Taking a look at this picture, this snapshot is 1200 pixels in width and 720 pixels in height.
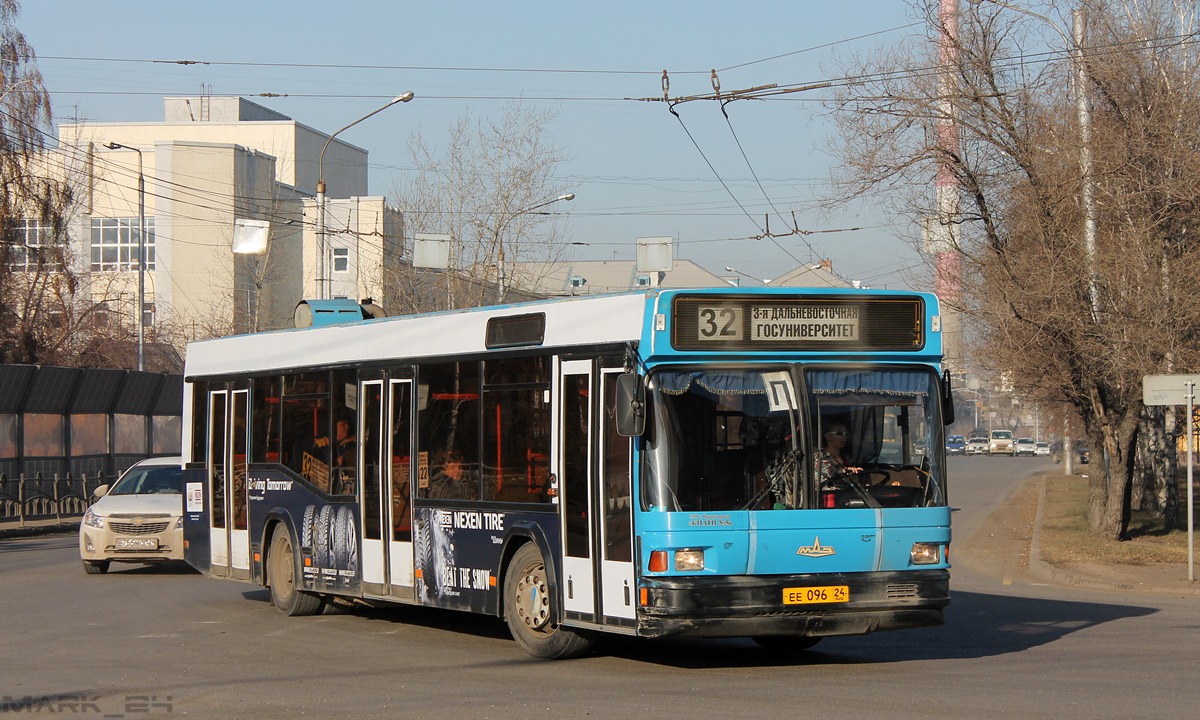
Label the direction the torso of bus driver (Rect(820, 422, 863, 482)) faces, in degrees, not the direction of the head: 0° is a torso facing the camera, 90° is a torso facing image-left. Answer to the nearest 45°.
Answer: approximately 315°

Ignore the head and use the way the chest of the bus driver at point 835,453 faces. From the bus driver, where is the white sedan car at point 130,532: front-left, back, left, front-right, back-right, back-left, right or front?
back

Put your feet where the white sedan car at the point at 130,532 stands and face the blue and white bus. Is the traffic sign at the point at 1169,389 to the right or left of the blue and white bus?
left

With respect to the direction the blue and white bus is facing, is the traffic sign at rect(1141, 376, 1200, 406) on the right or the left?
on its left

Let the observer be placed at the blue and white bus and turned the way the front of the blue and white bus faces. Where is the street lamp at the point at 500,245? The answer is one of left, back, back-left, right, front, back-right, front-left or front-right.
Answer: back-left

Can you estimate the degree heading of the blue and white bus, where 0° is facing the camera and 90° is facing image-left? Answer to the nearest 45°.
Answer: approximately 315°

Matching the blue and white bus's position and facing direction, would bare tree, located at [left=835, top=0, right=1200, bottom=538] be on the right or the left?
on its left

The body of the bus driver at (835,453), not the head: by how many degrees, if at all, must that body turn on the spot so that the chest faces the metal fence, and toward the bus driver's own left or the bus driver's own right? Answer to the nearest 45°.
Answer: approximately 180°

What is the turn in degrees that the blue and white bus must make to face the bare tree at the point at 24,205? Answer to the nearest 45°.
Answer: approximately 180°
